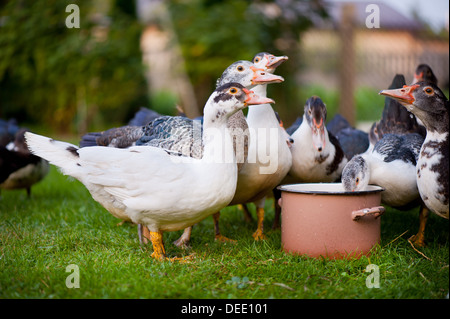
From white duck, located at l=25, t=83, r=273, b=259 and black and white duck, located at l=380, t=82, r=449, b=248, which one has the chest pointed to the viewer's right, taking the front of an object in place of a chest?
the white duck

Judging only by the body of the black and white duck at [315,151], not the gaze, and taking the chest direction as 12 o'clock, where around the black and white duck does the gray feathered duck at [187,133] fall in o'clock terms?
The gray feathered duck is roughly at 2 o'clock from the black and white duck.

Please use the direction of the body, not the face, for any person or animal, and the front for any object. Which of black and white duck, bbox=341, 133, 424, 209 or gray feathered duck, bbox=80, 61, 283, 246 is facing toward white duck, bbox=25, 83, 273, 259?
the black and white duck

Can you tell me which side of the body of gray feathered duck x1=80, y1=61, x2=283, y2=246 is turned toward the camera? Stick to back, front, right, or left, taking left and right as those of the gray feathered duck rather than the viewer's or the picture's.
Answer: right

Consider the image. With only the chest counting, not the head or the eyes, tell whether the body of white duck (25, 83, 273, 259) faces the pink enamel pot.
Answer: yes

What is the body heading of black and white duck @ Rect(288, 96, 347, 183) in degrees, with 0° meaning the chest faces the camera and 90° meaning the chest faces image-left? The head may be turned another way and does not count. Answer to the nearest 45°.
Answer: approximately 0°

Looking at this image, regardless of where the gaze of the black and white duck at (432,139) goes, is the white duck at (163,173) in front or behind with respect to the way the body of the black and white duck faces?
in front

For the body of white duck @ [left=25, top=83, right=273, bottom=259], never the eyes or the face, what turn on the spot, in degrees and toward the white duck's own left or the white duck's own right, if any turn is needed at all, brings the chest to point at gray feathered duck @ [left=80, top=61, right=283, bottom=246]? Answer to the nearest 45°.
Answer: approximately 90° to the white duck's own left

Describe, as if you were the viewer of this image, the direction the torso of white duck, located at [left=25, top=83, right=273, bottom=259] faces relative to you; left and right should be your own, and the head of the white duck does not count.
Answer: facing to the right of the viewer

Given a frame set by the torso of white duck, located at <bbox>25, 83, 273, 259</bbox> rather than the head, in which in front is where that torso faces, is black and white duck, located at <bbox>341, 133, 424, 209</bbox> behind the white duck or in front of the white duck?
in front

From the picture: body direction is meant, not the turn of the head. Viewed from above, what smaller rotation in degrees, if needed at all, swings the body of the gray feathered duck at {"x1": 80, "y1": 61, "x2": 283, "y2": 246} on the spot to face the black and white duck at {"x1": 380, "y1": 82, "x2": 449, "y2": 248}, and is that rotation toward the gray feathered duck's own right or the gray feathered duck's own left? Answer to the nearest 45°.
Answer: approximately 45° to the gray feathered duck's own right

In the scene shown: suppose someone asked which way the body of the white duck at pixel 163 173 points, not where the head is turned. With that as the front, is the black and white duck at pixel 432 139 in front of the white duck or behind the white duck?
in front
